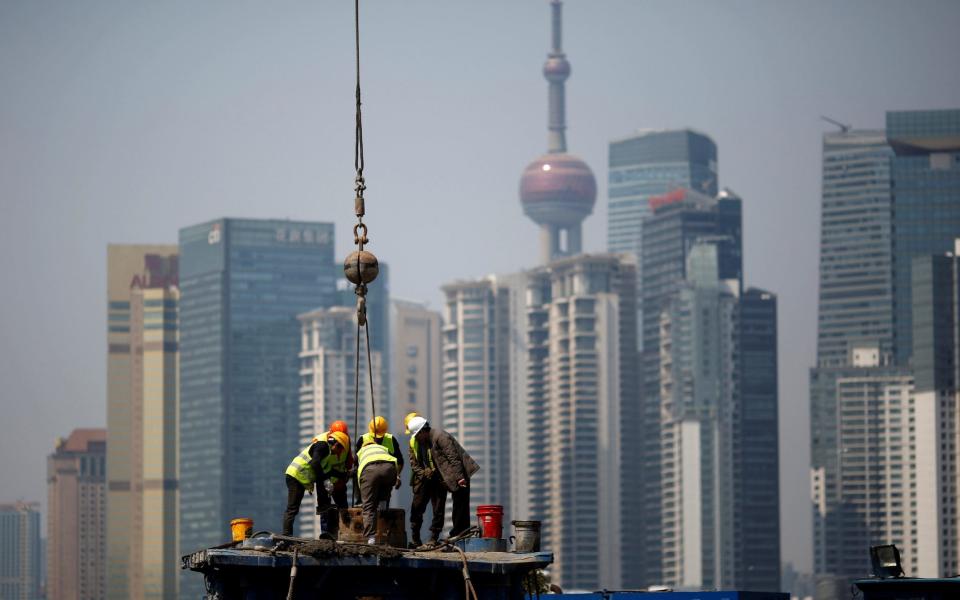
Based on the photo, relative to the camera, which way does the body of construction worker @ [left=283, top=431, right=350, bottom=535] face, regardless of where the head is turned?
to the viewer's right

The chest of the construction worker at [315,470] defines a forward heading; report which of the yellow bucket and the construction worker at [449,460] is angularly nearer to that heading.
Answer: the construction worker

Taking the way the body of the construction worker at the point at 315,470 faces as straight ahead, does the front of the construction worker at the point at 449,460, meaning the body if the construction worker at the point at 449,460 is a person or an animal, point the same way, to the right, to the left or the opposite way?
the opposite way

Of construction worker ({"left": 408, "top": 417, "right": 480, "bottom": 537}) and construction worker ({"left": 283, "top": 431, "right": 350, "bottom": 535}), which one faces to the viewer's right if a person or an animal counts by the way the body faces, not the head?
construction worker ({"left": 283, "top": 431, "right": 350, "bottom": 535})

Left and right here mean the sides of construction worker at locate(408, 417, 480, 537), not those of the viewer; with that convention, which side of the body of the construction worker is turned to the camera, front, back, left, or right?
left
